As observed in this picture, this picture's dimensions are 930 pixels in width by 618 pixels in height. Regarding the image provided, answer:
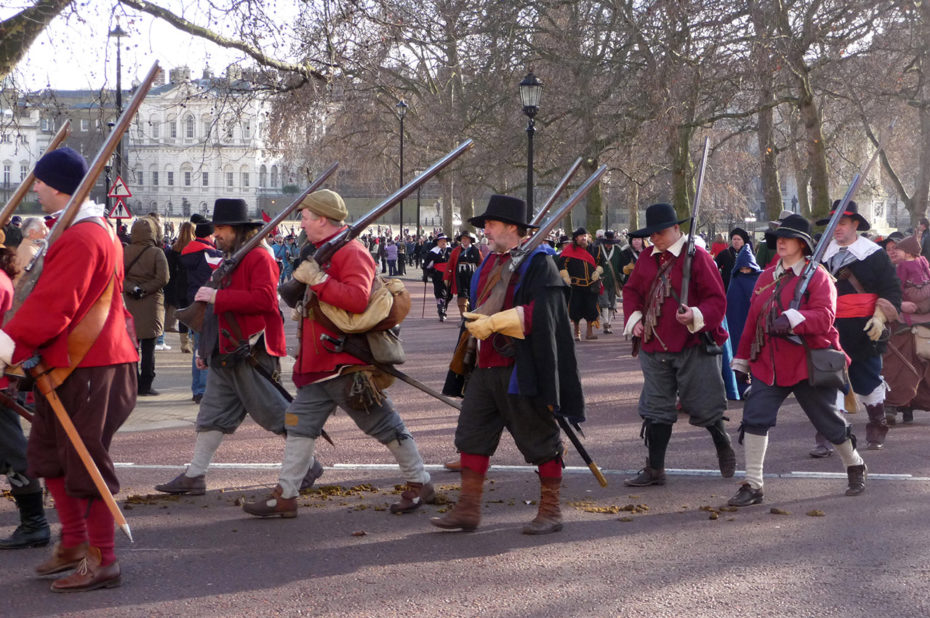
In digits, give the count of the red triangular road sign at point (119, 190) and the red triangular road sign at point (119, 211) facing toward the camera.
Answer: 2
